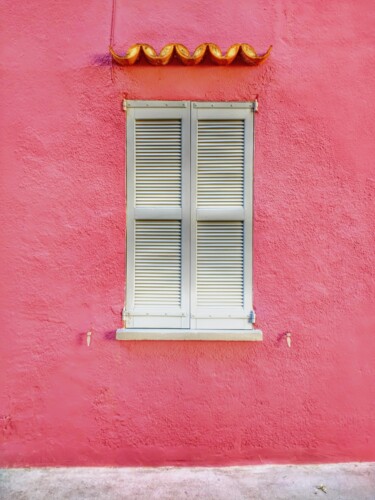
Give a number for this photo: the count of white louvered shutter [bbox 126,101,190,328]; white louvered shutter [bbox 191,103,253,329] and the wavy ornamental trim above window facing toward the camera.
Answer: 3

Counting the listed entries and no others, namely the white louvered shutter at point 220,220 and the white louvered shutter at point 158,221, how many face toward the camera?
2

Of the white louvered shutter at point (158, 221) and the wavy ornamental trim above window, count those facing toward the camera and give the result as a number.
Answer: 2

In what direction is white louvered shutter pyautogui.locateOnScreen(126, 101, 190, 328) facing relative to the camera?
toward the camera

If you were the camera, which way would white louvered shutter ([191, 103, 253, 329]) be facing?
facing the viewer

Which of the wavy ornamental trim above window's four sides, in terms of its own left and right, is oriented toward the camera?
front
